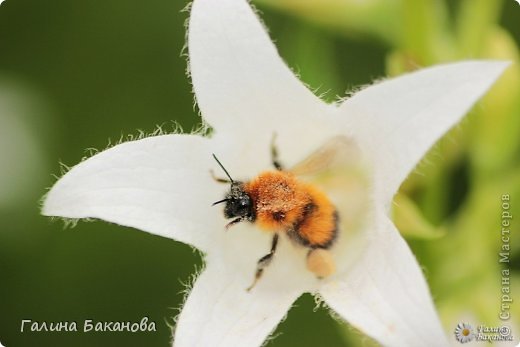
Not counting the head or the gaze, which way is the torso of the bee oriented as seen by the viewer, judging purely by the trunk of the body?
to the viewer's left
